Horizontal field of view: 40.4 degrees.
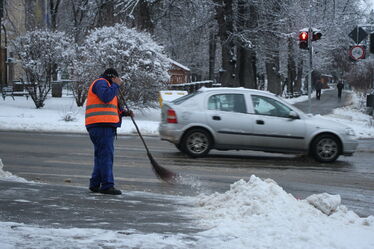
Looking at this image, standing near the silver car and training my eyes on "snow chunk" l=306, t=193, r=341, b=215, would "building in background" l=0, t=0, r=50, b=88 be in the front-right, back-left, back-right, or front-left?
back-right

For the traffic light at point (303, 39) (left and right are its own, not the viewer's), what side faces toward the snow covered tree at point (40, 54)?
right

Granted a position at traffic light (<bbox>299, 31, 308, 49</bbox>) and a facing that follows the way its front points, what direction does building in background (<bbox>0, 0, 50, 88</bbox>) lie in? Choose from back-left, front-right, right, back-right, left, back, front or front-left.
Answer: back-right

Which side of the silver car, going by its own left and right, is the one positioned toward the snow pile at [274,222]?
right

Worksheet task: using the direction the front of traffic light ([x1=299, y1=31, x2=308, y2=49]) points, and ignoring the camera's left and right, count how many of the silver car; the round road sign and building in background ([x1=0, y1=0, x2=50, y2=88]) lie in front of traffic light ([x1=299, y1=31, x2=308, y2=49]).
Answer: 1

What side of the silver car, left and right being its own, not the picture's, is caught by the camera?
right

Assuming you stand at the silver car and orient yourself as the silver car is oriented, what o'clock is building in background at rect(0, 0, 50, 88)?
The building in background is roughly at 8 o'clock from the silver car.

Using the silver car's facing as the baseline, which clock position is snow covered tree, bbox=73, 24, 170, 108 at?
The snow covered tree is roughly at 8 o'clock from the silver car.

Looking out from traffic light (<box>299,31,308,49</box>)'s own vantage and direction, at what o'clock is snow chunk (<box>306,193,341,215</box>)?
The snow chunk is roughly at 12 o'clock from the traffic light.

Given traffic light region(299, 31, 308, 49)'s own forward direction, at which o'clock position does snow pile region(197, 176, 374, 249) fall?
The snow pile is roughly at 12 o'clock from the traffic light.

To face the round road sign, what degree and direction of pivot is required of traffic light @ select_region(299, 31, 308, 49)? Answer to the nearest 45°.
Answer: approximately 135° to its left

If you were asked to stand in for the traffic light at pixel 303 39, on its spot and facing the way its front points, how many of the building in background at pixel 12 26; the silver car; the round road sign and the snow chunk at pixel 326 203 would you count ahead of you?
2

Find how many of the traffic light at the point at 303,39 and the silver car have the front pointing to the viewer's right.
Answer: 1

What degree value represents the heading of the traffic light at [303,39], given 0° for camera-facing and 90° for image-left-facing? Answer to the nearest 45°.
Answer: approximately 0°

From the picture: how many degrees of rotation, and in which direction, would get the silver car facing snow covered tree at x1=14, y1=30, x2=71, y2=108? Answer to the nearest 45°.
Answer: approximately 135° to its left
